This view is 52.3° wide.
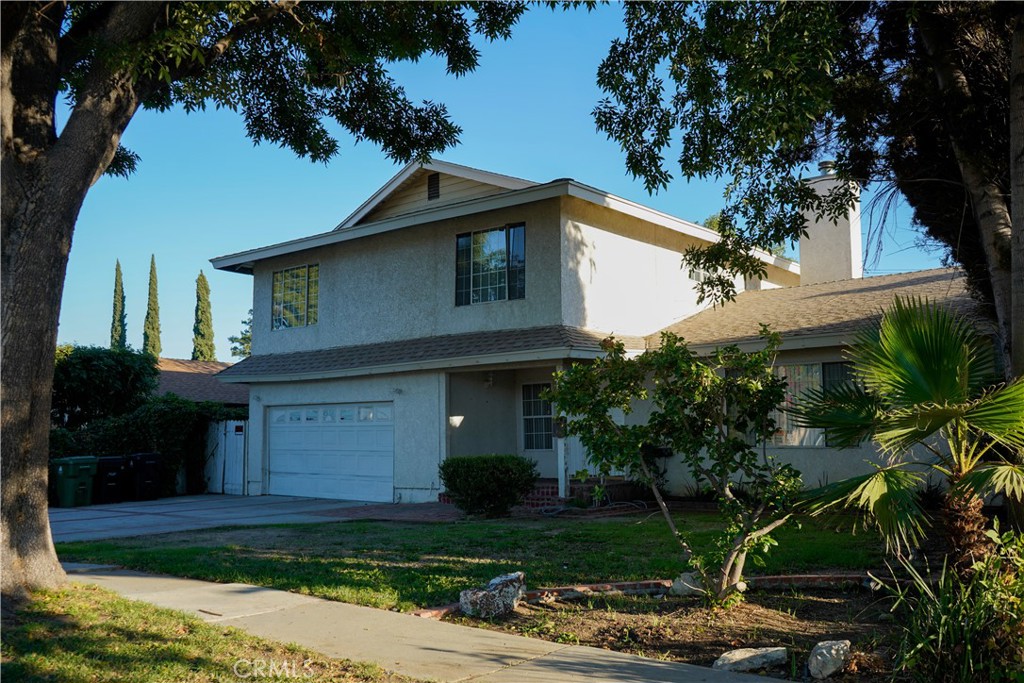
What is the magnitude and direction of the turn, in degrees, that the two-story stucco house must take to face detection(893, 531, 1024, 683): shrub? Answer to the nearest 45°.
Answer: approximately 45° to its left

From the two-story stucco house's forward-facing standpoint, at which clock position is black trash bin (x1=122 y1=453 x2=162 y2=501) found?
The black trash bin is roughly at 2 o'clock from the two-story stucco house.

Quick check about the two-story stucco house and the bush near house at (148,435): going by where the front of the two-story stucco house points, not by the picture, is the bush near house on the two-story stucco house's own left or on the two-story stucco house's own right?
on the two-story stucco house's own right

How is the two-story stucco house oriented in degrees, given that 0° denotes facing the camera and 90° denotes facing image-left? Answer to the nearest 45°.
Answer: approximately 45°

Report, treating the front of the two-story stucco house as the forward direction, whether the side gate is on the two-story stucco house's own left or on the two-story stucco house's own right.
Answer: on the two-story stucco house's own right

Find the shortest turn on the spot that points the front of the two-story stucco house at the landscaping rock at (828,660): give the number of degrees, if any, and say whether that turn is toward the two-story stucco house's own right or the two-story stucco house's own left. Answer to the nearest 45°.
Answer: approximately 45° to the two-story stucco house's own left

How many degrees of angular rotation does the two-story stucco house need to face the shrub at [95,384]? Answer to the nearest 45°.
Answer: approximately 90° to its right

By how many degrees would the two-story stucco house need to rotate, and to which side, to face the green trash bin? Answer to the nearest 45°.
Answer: approximately 45° to its right
